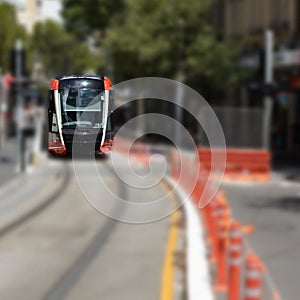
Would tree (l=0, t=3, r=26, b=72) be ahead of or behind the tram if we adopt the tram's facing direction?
behind

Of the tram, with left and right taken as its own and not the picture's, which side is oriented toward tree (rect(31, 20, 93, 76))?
back

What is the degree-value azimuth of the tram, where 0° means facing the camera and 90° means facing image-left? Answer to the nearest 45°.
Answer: approximately 0°

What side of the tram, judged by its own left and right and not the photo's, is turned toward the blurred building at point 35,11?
back

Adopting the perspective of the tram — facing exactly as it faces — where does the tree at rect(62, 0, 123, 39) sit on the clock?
The tree is roughly at 6 o'clock from the tram.

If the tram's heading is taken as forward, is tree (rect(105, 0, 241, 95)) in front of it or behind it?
behind
